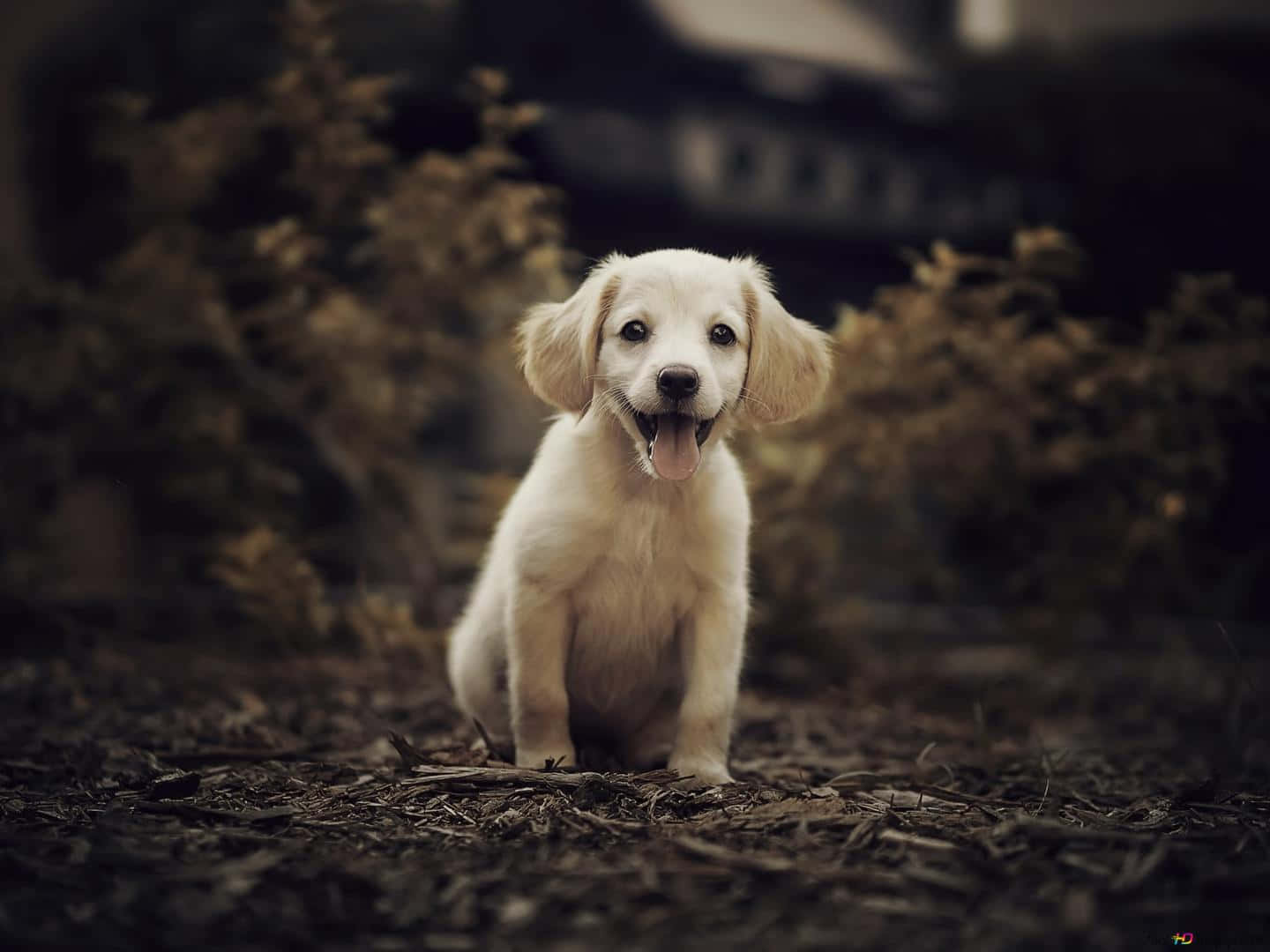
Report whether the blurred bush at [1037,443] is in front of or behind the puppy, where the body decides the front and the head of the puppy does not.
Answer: behind

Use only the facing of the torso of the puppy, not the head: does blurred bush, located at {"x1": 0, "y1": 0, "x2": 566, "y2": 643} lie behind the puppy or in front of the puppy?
behind

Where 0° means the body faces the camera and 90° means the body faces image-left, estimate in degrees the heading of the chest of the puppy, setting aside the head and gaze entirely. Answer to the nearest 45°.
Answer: approximately 0°
